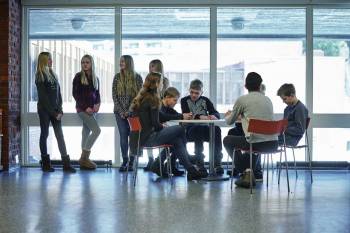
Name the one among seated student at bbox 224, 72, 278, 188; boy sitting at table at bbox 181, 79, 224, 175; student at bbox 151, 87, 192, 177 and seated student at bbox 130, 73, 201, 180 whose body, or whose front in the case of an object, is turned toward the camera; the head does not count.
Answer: the boy sitting at table

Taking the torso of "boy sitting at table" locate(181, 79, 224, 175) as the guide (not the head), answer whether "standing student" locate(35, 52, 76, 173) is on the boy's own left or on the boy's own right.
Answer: on the boy's own right

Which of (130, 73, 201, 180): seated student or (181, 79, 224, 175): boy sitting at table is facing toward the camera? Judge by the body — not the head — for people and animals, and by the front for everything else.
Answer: the boy sitting at table

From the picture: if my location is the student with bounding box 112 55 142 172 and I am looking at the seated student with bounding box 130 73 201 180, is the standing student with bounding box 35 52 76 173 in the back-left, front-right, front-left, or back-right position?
back-right

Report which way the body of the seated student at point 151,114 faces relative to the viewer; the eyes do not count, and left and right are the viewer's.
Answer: facing to the right of the viewer

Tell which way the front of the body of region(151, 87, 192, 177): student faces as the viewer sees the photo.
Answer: to the viewer's right

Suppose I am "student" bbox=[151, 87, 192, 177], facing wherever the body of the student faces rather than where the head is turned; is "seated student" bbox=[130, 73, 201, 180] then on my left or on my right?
on my right

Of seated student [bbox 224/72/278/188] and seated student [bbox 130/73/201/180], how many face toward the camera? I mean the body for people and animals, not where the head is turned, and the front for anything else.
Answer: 0

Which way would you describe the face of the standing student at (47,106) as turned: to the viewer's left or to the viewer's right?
to the viewer's right

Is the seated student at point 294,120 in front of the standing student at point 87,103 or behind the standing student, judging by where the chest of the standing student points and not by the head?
in front

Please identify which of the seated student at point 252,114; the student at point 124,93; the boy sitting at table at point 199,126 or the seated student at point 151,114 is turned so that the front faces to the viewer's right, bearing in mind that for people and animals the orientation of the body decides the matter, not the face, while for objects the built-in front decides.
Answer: the seated student at point 151,114

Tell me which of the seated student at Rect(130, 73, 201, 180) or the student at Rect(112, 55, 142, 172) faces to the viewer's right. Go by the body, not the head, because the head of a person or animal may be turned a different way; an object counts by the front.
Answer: the seated student

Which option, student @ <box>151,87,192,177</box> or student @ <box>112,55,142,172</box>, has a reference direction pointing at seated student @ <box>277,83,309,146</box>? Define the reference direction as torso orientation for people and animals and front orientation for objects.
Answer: student @ <box>151,87,192,177</box>

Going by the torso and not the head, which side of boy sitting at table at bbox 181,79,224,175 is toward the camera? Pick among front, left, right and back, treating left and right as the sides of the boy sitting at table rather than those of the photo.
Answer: front
